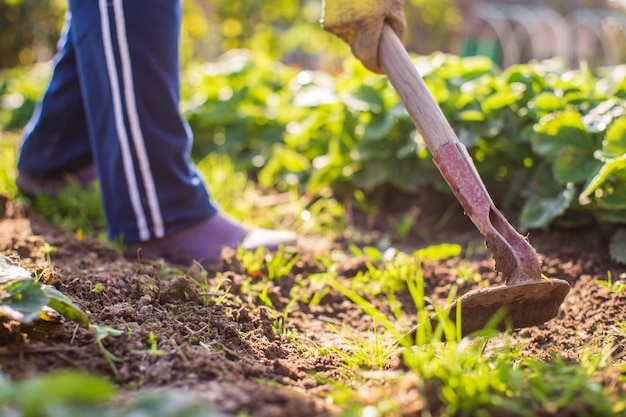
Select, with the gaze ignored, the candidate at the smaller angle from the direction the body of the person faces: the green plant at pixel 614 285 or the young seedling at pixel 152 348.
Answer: the green plant

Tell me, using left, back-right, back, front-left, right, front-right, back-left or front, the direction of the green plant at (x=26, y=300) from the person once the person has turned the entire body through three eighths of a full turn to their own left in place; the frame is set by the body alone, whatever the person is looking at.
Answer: back-left

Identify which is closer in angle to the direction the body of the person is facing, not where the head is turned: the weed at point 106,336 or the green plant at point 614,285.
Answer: the green plant

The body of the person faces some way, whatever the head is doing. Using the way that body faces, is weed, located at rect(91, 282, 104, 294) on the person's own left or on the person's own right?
on the person's own right

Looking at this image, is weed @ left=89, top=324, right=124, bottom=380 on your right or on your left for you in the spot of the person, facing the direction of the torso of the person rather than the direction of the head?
on your right

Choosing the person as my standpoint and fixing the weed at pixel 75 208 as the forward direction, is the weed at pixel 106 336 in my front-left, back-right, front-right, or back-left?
back-left

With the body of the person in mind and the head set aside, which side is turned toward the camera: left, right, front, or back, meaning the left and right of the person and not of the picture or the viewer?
right

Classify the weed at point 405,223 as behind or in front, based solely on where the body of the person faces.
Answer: in front

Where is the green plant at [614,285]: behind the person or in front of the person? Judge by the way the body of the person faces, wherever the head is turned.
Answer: in front

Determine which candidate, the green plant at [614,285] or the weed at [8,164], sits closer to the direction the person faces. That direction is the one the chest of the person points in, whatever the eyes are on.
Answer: the green plant

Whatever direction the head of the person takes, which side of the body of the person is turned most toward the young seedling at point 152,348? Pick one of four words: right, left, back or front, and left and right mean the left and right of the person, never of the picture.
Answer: right

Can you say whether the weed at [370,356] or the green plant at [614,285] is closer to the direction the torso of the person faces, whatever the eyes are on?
the green plant
